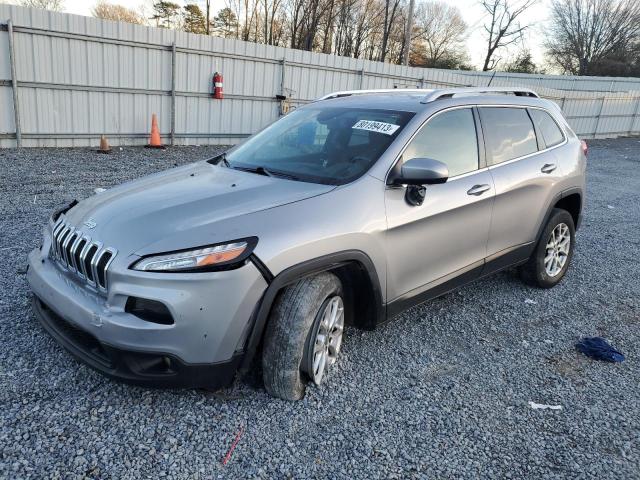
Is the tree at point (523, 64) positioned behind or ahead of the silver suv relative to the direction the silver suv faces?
behind

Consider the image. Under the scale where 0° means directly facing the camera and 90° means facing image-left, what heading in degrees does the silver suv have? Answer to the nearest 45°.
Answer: approximately 45°

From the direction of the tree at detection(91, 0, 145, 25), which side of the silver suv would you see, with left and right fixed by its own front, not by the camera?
right

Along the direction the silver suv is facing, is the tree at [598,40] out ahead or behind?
behind

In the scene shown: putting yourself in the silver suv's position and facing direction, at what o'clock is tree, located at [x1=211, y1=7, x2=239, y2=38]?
The tree is roughly at 4 o'clock from the silver suv.

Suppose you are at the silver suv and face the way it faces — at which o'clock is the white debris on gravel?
The white debris on gravel is roughly at 8 o'clock from the silver suv.

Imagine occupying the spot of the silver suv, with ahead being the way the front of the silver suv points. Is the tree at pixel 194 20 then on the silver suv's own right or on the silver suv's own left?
on the silver suv's own right

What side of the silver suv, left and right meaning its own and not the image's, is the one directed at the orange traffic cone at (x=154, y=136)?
right

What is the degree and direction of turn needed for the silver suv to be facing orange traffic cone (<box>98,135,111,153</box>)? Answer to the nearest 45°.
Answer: approximately 90° to its right

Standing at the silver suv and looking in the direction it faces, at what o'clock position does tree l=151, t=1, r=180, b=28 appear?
The tree is roughly at 4 o'clock from the silver suv.
